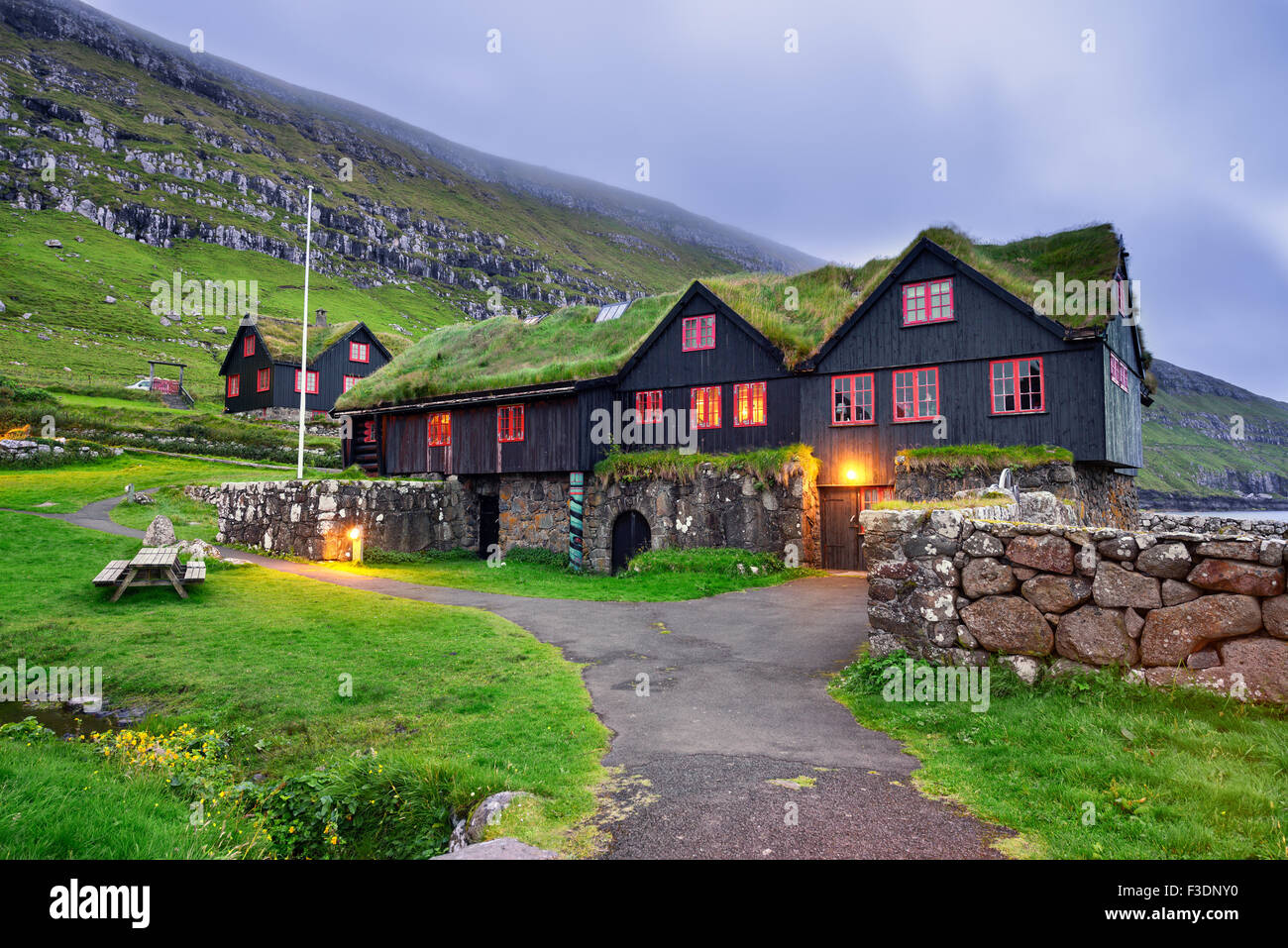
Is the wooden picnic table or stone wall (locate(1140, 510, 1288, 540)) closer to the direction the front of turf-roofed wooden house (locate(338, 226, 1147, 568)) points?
the wooden picnic table

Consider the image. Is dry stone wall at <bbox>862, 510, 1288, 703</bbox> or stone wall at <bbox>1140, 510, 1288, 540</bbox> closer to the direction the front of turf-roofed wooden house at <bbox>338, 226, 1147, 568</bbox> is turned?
the dry stone wall

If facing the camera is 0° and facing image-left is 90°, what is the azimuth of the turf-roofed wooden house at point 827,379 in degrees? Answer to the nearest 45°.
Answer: approximately 45°

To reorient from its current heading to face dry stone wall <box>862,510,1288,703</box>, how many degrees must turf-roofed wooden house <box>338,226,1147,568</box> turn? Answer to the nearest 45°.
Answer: approximately 45° to its left

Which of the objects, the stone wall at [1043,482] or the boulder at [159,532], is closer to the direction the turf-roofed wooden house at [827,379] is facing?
the boulder

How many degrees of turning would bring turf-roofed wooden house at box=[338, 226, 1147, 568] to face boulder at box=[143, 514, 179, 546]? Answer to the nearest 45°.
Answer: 0° — it already faces it

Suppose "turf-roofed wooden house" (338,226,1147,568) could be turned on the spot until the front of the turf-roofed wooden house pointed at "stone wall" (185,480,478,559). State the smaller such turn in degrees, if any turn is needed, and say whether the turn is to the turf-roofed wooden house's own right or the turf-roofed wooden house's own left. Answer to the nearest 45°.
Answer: approximately 45° to the turf-roofed wooden house's own right
